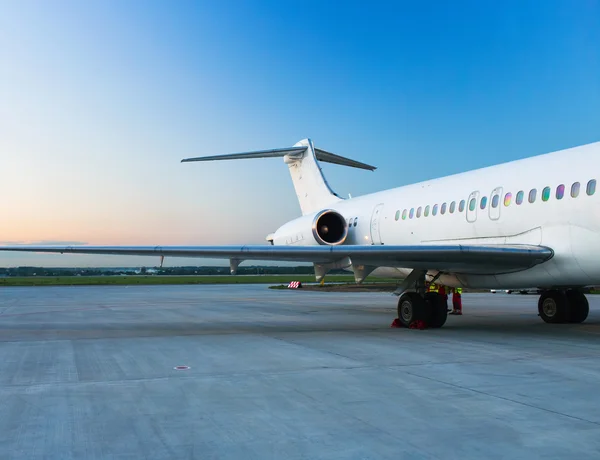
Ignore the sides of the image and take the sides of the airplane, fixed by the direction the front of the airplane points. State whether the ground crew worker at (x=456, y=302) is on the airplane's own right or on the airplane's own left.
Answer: on the airplane's own left

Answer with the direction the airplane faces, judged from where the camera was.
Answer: facing the viewer and to the right of the viewer
